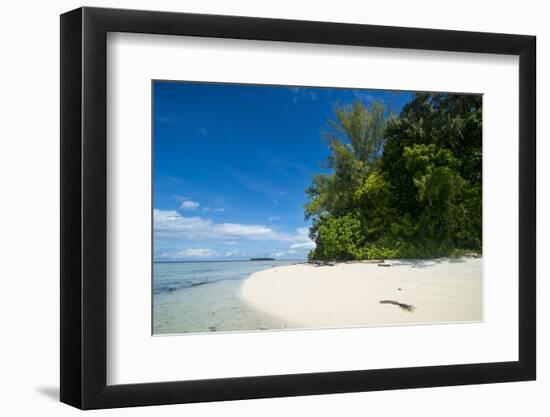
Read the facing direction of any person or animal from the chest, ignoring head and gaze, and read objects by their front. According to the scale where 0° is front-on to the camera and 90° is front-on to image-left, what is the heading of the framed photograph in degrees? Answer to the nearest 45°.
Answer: approximately 315°
